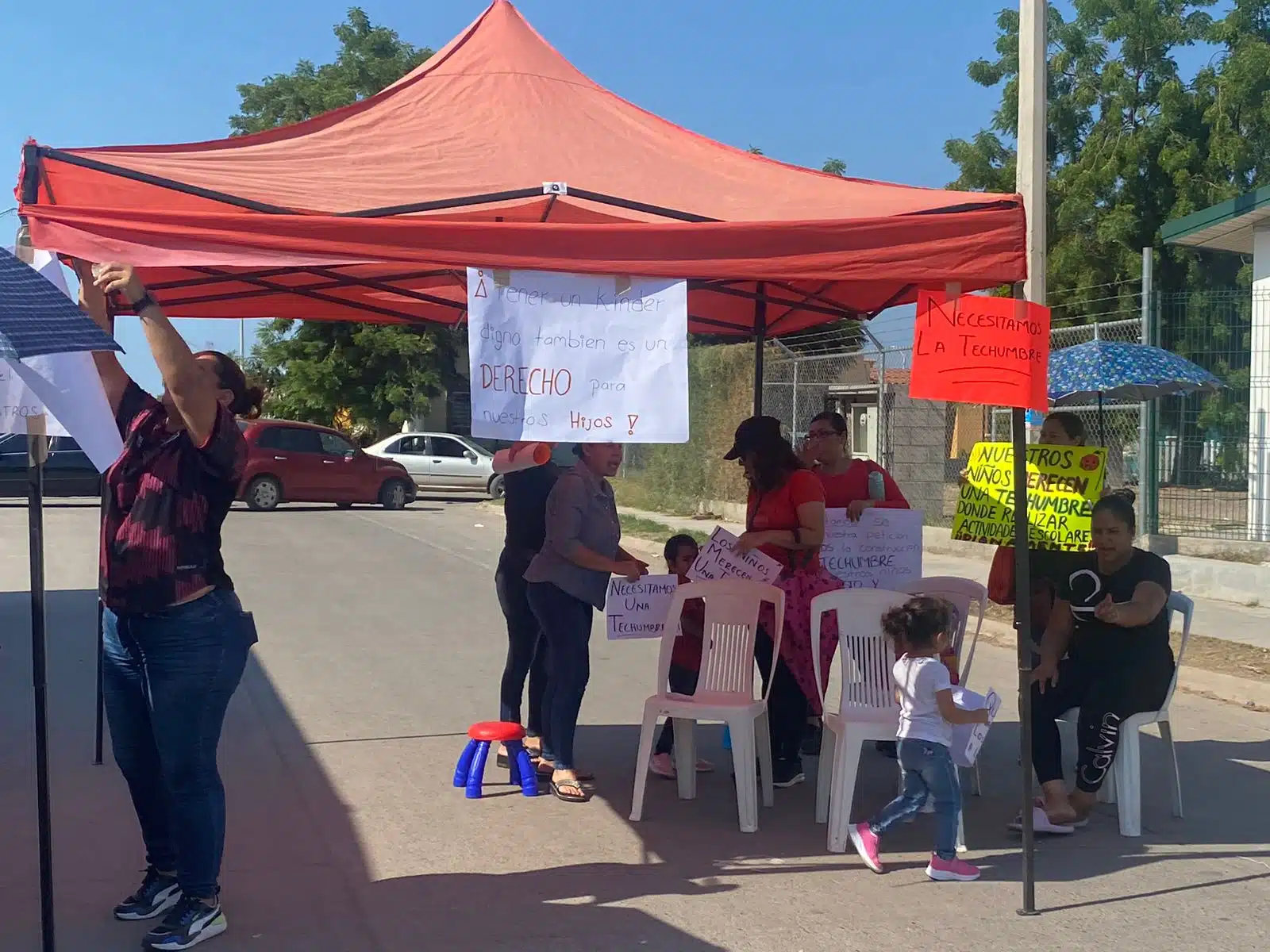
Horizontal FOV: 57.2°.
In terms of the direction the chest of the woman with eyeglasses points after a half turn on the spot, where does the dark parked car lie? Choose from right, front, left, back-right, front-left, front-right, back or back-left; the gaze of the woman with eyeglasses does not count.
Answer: left

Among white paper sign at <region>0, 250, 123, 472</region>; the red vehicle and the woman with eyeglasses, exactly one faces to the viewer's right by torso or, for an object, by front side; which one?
the red vehicle

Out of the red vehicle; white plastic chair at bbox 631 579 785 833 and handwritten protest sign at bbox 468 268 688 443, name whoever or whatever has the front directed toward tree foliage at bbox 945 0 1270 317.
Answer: the red vehicle

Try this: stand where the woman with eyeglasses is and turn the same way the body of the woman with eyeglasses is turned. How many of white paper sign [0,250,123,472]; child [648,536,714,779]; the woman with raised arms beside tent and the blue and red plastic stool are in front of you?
4

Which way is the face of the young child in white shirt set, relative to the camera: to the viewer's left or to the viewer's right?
to the viewer's right

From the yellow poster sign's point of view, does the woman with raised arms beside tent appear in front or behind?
in front

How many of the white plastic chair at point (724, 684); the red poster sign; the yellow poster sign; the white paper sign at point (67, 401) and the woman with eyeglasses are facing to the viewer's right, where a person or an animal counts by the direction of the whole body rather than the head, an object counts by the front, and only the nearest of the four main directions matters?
0

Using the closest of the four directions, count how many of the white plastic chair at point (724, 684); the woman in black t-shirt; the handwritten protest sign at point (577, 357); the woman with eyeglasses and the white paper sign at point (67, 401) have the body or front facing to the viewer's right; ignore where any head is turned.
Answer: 0

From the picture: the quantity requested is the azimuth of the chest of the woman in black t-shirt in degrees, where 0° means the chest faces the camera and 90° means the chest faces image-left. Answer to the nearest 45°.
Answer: approximately 45°

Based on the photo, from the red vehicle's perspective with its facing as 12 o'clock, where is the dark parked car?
The dark parked car is roughly at 6 o'clock from the red vehicle.

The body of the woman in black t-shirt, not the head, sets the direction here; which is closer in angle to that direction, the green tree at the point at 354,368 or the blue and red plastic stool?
the blue and red plastic stool

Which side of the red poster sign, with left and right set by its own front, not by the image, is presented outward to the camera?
front

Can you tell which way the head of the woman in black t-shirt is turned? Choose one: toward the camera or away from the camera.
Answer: toward the camera

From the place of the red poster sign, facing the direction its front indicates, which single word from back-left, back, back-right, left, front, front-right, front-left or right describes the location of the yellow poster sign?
back

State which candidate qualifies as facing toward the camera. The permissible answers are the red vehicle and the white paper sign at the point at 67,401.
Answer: the white paper sign

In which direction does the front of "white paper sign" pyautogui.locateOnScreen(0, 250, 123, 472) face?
toward the camera

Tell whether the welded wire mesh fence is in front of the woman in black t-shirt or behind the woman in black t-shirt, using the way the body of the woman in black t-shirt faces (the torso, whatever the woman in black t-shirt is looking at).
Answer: behind

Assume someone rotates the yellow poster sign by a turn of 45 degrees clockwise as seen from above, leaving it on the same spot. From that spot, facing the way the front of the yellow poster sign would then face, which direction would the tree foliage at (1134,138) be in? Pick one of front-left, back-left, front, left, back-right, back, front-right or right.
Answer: back-right

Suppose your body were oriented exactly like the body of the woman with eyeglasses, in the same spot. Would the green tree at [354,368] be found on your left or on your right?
on your right

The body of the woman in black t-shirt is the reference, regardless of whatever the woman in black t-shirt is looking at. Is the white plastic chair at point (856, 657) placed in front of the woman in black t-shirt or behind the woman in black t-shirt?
in front

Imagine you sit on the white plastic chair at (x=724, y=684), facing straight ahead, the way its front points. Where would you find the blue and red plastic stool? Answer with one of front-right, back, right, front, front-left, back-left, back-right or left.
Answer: front-right

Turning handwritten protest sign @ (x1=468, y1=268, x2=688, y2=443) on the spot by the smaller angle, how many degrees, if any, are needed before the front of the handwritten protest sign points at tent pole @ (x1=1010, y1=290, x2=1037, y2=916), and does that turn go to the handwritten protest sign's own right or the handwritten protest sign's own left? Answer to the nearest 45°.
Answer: approximately 90° to the handwritten protest sign's own left
